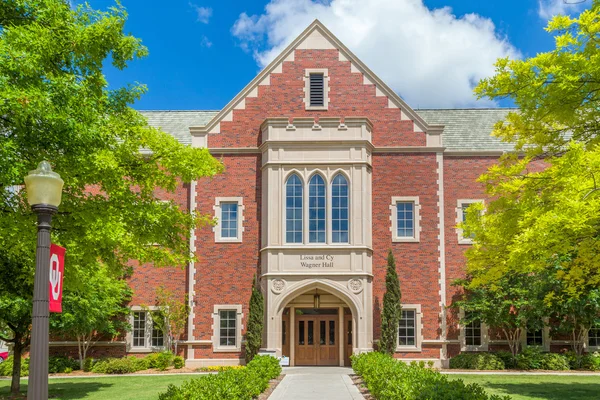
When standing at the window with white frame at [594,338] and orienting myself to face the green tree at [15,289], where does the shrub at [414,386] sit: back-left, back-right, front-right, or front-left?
front-left

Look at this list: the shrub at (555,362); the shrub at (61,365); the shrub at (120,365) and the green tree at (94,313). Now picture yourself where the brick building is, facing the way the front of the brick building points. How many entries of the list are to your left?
1

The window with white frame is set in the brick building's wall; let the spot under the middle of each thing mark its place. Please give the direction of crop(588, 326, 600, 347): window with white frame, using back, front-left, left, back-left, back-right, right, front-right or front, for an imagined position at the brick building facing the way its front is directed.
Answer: left

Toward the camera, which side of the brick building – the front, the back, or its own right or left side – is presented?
front

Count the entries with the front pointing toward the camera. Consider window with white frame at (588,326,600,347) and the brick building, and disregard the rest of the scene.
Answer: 2

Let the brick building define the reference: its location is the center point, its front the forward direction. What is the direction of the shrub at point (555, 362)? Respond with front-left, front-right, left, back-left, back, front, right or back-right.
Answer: left

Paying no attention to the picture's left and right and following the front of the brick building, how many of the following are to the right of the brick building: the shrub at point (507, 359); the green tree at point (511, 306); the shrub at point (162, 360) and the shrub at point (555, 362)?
1

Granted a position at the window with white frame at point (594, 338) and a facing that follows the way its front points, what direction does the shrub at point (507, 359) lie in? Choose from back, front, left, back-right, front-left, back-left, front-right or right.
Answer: front-right

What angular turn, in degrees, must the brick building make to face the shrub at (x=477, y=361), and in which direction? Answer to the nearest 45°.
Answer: approximately 90° to its left

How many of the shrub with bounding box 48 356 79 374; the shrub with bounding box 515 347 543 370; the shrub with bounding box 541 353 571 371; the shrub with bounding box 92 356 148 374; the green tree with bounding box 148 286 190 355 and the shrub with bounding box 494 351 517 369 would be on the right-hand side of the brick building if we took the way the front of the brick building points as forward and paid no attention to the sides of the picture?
3

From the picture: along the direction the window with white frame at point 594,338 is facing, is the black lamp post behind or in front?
in front

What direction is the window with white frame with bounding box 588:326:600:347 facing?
toward the camera

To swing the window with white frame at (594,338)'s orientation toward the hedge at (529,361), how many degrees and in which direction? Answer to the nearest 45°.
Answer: approximately 45° to its right

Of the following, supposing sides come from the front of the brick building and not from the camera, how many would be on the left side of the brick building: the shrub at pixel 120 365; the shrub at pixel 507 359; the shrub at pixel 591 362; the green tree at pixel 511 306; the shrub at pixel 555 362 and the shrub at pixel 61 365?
4

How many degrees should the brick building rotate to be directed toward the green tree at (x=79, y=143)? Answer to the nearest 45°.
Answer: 0° — it already faces it

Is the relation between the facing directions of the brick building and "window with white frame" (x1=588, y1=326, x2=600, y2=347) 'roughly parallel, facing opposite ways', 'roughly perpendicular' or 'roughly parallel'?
roughly parallel

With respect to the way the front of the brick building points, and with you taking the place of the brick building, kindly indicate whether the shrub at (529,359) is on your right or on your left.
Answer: on your left
